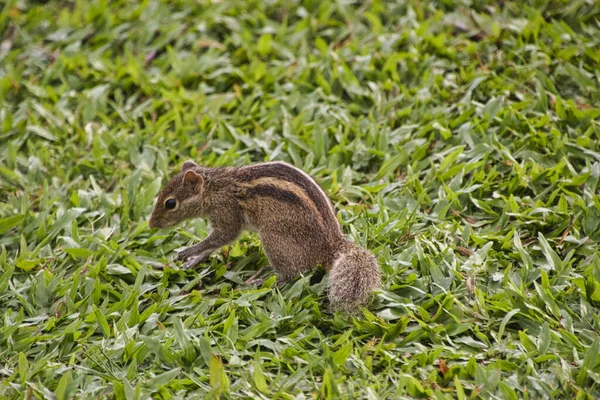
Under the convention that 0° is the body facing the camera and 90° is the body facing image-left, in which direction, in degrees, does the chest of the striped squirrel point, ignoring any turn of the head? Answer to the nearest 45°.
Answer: approximately 90°
